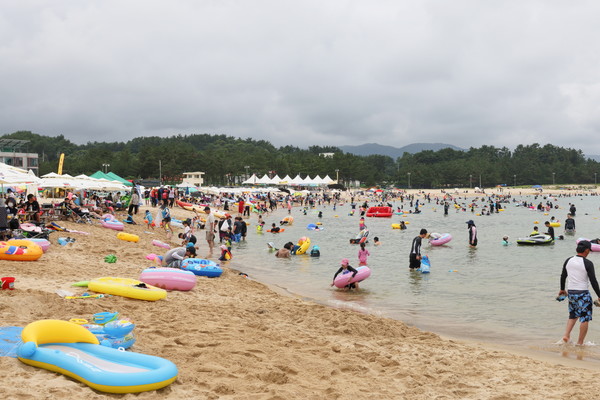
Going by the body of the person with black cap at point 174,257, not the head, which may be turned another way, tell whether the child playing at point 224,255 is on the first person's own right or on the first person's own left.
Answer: on the first person's own left

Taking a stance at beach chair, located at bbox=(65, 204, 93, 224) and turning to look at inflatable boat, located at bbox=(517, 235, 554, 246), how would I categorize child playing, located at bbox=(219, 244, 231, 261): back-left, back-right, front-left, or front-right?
front-right

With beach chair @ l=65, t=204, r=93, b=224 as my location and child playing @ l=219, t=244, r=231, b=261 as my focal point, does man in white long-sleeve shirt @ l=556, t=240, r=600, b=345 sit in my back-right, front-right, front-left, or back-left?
front-right
